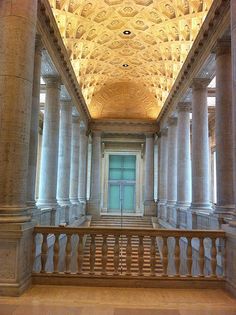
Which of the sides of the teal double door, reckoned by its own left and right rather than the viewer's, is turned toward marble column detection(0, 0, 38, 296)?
front

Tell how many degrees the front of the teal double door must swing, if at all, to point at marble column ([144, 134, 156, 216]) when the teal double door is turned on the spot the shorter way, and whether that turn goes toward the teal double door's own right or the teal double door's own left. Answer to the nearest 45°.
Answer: approximately 45° to the teal double door's own left

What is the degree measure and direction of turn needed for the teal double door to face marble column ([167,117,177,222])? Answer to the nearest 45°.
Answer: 0° — it already faces it

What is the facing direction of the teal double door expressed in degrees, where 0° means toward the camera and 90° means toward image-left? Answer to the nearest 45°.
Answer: approximately 0°

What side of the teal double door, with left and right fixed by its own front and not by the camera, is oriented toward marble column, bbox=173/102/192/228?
front

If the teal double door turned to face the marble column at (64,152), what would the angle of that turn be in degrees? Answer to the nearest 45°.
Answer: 0° — it already faces it

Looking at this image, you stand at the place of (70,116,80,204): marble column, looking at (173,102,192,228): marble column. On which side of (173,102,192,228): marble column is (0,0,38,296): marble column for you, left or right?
right

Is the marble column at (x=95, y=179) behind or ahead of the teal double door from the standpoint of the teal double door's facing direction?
ahead

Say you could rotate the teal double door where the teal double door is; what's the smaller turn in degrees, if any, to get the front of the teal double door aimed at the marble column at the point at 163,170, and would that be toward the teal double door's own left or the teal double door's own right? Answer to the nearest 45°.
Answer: approximately 45° to the teal double door's own left
